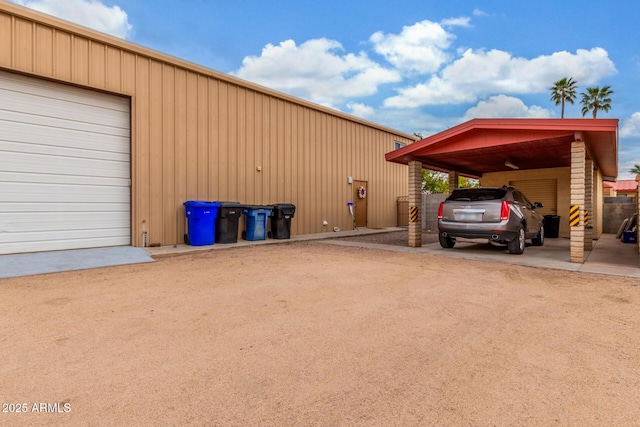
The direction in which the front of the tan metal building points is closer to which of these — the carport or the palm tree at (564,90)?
the carport

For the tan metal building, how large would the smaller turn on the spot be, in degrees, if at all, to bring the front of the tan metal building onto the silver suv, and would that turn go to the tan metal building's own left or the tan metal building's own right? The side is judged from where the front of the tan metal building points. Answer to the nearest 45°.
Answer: approximately 45° to the tan metal building's own left

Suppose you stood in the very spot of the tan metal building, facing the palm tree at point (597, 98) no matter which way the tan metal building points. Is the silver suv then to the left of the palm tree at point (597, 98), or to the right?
right

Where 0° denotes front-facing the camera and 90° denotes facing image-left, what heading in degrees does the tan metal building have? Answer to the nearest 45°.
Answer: approximately 315°

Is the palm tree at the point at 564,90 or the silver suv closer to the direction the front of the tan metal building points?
the silver suv

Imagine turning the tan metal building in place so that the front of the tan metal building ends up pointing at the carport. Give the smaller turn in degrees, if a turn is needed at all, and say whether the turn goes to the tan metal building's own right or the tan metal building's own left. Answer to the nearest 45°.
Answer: approximately 45° to the tan metal building's own left
